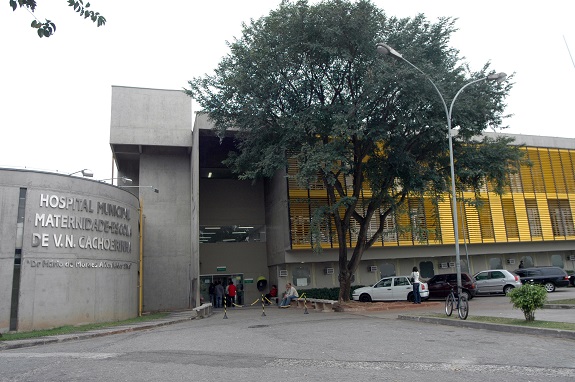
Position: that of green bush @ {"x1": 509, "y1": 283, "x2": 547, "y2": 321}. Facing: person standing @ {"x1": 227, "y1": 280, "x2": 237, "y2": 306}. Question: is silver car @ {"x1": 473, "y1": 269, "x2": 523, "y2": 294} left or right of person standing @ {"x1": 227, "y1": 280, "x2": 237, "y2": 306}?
right

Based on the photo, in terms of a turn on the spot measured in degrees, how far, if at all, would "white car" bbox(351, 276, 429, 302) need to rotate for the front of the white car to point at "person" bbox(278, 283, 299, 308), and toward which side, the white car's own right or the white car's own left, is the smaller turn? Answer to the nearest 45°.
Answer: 0° — it already faces them

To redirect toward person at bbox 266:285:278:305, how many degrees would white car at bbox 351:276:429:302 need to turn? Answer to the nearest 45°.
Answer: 0° — it already faces them

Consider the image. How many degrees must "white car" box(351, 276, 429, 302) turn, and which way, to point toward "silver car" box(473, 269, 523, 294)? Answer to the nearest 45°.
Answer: approximately 180°

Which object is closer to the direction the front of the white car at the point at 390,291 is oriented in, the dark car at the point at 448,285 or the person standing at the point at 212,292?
the person standing

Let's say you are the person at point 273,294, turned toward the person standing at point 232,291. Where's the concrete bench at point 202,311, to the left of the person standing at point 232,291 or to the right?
left

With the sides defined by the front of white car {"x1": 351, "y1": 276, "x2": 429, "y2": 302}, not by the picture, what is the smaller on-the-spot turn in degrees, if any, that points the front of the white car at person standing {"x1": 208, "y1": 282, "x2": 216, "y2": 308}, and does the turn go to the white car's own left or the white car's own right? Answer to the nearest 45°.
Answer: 0° — it already faces them

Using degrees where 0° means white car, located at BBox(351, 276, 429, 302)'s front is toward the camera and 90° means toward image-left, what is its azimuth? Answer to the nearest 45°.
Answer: approximately 90°

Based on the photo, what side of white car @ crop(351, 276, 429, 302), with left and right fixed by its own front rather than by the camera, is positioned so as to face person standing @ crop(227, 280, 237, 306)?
front

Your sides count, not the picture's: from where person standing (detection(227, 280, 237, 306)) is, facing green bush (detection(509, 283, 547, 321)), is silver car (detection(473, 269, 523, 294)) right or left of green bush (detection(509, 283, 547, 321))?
left
